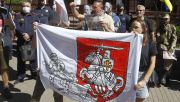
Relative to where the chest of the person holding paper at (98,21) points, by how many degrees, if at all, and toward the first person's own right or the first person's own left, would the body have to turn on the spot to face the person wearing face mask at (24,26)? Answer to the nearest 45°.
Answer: approximately 90° to the first person's own right

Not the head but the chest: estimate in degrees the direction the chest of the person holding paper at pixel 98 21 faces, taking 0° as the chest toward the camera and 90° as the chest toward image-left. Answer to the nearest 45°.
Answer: approximately 45°

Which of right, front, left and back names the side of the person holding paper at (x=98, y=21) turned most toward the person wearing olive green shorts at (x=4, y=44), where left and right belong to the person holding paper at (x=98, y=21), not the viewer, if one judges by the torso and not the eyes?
right

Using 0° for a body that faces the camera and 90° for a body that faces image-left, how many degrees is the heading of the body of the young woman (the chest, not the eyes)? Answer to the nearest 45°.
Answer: approximately 45°
